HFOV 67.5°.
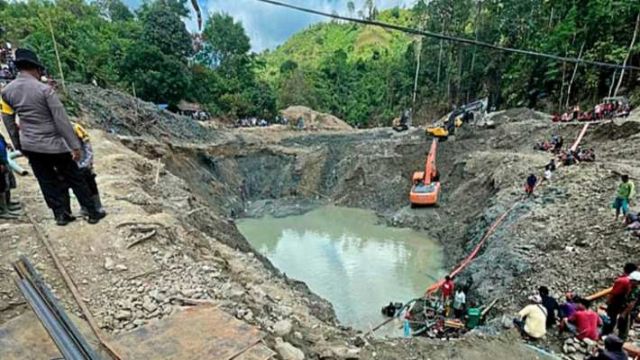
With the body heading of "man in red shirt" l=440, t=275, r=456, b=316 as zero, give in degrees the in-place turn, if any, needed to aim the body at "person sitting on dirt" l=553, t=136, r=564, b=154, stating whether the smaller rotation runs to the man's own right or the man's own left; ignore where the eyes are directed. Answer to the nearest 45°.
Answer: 0° — they already face them

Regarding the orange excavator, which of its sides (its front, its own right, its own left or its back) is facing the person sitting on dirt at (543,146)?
right

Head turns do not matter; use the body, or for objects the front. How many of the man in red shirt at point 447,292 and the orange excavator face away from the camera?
2

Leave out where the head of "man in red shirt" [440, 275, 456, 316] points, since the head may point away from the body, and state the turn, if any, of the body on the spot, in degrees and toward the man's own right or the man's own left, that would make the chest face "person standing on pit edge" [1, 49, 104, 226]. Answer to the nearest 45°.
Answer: approximately 135° to the man's own left

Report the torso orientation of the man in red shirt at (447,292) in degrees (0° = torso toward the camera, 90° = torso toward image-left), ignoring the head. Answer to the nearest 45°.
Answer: approximately 180°

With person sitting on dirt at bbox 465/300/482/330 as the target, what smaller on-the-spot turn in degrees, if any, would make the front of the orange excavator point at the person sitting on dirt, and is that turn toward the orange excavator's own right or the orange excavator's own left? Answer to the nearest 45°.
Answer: approximately 180°

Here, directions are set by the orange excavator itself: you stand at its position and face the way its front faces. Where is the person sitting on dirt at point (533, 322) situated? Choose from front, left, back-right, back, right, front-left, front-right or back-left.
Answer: back

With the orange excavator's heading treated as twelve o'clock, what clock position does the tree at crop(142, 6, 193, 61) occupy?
The tree is roughly at 10 o'clock from the orange excavator.

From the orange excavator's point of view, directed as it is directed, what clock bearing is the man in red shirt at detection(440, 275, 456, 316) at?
The man in red shirt is roughly at 6 o'clock from the orange excavator.

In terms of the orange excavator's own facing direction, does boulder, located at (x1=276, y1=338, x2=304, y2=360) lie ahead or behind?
behind

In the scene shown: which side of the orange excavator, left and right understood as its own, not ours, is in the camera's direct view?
back

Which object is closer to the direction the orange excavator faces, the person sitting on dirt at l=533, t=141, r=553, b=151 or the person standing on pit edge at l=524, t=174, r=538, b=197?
the person sitting on dirt

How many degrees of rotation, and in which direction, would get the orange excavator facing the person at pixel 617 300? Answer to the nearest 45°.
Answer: approximately 180°
